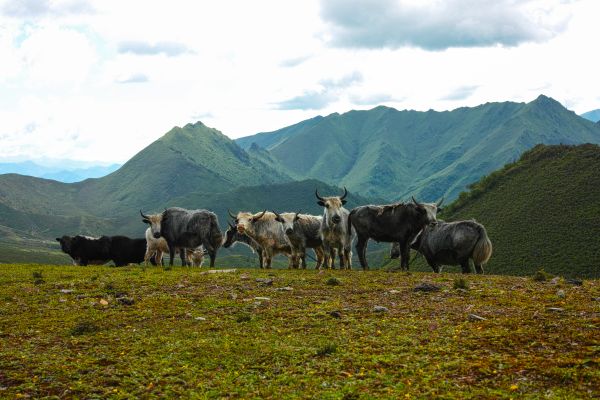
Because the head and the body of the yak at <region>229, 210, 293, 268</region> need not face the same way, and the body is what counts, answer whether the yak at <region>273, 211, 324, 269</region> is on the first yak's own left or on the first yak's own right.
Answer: on the first yak's own left

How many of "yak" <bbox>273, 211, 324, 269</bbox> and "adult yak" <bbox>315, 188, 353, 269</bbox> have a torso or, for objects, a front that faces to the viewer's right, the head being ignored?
0

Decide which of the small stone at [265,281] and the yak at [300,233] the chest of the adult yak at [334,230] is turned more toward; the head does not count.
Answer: the small stone

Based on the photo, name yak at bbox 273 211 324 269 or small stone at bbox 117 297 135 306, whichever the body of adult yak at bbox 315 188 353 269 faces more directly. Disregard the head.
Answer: the small stone

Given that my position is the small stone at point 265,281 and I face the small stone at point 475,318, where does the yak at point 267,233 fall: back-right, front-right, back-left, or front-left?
back-left

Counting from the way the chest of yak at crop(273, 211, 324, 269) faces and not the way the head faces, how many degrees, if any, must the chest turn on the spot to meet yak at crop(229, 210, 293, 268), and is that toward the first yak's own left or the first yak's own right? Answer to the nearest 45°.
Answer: approximately 90° to the first yak's own right

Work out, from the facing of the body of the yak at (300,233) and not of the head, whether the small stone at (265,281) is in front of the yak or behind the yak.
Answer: in front

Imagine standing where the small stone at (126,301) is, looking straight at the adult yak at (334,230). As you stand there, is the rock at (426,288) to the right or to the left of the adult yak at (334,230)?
right

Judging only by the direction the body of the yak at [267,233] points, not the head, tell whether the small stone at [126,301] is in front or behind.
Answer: in front

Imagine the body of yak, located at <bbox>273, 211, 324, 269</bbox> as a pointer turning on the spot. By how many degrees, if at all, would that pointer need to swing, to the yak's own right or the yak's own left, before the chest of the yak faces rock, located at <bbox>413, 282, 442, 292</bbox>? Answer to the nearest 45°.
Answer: approximately 45° to the yak's own left
